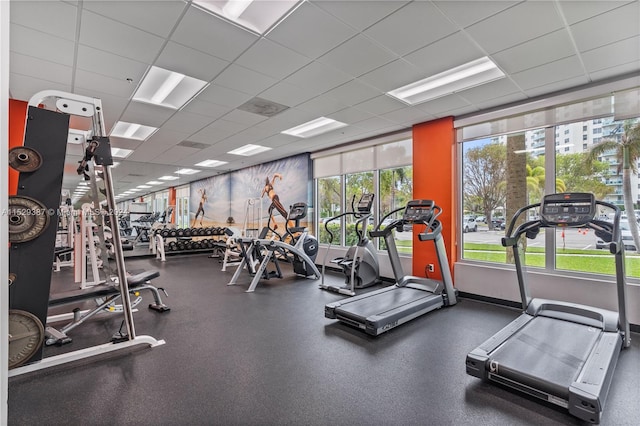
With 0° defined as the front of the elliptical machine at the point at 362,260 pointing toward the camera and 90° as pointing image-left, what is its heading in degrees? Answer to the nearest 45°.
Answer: approximately 225°

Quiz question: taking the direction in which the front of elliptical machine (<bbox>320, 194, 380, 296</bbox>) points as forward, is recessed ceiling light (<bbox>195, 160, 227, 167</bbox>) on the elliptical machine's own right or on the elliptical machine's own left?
on the elliptical machine's own left

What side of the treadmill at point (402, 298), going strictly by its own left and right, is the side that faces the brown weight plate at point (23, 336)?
back

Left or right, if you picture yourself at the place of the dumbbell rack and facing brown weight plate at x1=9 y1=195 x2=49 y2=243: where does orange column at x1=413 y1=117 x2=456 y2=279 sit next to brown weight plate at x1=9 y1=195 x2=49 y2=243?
left

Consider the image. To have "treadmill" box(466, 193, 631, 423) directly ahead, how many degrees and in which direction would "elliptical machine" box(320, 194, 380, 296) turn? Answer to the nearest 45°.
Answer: approximately 90° to its right

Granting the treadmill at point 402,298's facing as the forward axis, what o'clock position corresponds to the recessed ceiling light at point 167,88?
The recessed ceiling light is roughly at 7 o'clock from the treadmill.

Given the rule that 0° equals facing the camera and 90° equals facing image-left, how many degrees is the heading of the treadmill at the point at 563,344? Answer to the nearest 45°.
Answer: approximately 225°
